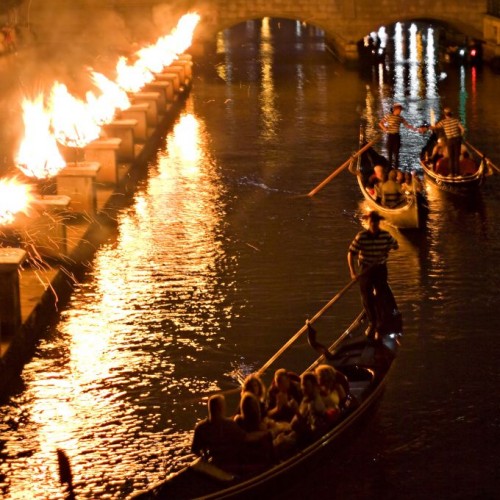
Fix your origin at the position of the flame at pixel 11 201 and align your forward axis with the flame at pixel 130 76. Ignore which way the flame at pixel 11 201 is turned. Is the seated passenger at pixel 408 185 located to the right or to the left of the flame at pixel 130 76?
right

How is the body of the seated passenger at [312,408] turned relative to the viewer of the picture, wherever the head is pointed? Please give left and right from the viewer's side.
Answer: facing the viewer and to the left of the viewer

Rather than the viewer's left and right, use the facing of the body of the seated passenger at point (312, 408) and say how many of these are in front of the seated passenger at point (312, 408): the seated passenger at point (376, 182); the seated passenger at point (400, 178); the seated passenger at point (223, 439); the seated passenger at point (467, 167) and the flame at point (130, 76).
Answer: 1

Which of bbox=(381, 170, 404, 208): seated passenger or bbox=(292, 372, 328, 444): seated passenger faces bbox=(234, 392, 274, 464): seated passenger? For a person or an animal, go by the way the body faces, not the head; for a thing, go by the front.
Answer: bbox=(292, 372, 328, 444): seated passenger

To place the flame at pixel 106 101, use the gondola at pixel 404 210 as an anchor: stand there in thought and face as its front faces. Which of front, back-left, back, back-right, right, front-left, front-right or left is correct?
right

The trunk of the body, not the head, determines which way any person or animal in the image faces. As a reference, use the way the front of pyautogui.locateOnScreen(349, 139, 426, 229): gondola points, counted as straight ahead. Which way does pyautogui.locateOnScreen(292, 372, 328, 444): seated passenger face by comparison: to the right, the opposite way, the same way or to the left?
to the right
